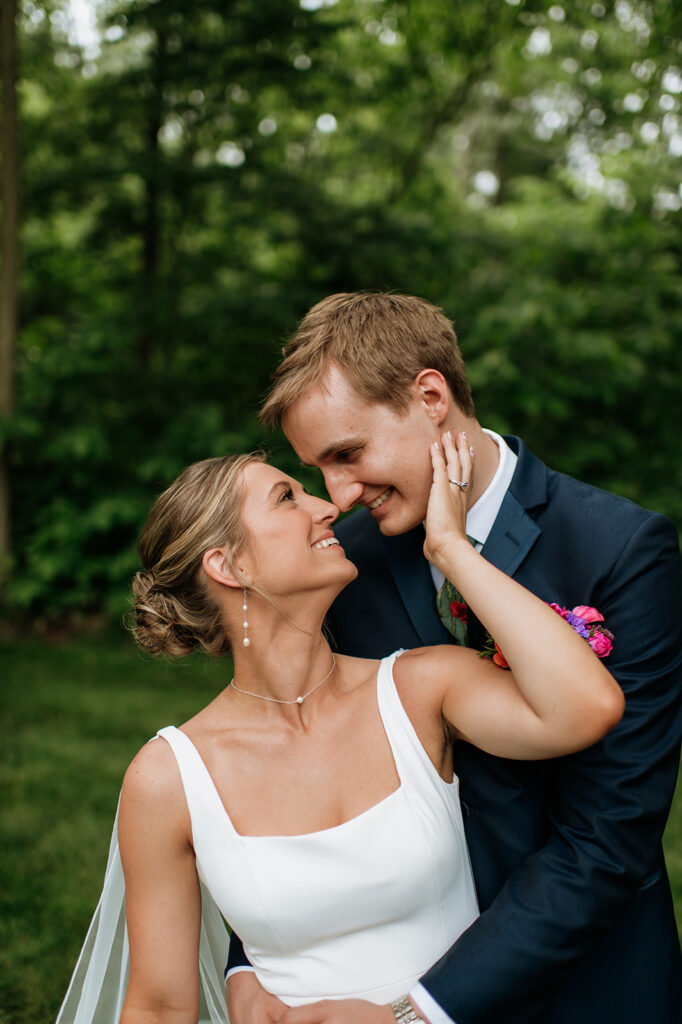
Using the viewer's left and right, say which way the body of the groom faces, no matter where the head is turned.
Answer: facing the viewer and to the left of the viewer

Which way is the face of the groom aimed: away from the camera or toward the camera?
toward the camera

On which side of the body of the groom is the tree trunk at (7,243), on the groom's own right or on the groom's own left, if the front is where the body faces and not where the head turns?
on the groom's own right

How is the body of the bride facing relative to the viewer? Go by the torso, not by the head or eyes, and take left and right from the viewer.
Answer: facing the viewer

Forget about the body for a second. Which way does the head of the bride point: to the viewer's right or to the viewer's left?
to the viewer's right
